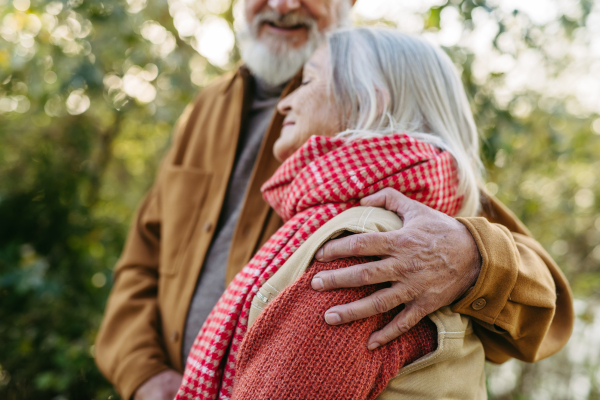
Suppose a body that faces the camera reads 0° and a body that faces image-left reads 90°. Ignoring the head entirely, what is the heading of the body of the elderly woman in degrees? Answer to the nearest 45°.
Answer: approximately 90°

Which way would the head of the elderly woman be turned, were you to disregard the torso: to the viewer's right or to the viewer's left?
to the viewer's left
